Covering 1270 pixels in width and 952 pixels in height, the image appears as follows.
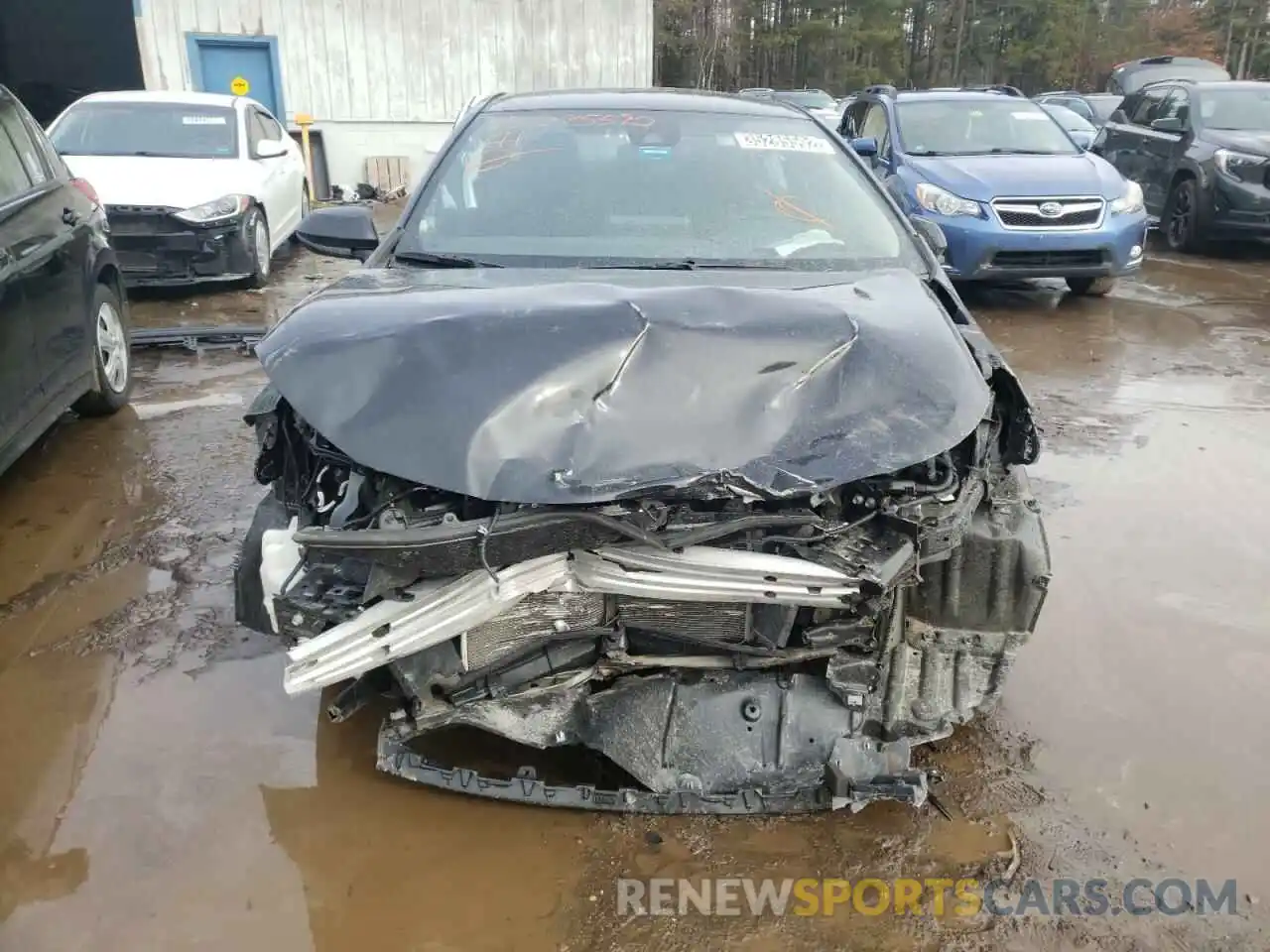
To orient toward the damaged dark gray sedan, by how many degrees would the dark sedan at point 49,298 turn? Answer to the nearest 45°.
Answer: approximately 45° to its left

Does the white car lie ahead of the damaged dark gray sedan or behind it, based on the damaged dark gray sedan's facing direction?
behind

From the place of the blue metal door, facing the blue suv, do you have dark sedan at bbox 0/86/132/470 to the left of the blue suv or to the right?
right

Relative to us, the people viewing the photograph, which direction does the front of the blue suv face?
facing the viewer and to the right of the viewer

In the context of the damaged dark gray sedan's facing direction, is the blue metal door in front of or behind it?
behind

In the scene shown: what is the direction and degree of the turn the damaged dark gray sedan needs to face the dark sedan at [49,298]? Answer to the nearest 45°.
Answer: approximately 135° to its right

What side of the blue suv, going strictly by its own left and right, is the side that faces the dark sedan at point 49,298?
right

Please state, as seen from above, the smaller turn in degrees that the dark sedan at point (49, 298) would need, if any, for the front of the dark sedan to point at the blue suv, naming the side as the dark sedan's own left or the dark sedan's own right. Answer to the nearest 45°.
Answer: approximately 135° to the dark sedan's own left

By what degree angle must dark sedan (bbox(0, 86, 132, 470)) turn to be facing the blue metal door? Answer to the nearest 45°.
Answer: approximately 135° to its right

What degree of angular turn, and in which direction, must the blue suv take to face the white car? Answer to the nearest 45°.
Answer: approximately 135° to its right

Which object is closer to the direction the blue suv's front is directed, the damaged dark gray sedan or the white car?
the damaged dark gray sedan

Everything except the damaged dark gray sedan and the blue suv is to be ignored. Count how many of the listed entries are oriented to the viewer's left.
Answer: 0

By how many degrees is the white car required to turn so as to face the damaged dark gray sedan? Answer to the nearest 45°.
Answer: approximately 45° to its left
